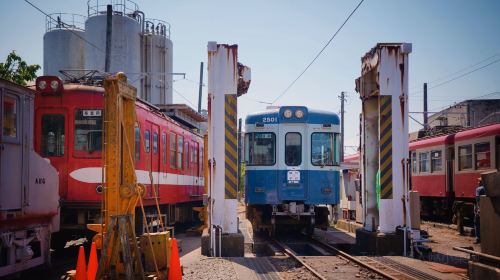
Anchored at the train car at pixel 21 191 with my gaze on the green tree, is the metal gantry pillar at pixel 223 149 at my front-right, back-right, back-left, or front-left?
front-right

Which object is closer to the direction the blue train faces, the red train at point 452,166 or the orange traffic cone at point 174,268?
the orange traffic cone

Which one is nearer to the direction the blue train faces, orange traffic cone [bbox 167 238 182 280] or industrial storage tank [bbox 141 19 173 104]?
the orange traffic cone

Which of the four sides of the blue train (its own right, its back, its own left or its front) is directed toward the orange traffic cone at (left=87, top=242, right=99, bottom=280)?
front

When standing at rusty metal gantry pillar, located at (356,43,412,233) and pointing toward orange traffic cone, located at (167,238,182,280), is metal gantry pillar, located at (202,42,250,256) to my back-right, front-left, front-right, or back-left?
front-right

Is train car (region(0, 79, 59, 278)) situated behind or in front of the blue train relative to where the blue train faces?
in front

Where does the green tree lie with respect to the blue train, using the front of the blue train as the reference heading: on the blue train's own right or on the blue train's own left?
on the blue train's own right

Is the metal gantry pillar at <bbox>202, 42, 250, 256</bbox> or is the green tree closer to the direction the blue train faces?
the metal gantry pillar

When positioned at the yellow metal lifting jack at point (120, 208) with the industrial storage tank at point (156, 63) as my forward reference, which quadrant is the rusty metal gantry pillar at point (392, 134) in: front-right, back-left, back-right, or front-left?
front-right

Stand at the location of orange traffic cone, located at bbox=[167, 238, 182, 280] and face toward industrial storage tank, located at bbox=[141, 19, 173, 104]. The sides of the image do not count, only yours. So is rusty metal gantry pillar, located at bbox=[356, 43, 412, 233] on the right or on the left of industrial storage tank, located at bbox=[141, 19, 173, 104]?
right

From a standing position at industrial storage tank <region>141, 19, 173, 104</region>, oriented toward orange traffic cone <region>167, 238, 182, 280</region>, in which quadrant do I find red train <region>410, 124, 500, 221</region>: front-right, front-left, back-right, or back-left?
front-left

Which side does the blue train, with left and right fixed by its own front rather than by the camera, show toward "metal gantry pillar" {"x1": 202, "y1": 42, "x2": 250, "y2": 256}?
front

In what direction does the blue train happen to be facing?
toward the camera

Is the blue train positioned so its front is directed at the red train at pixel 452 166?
no

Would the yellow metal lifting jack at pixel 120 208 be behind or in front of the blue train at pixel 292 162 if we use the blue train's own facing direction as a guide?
in front
